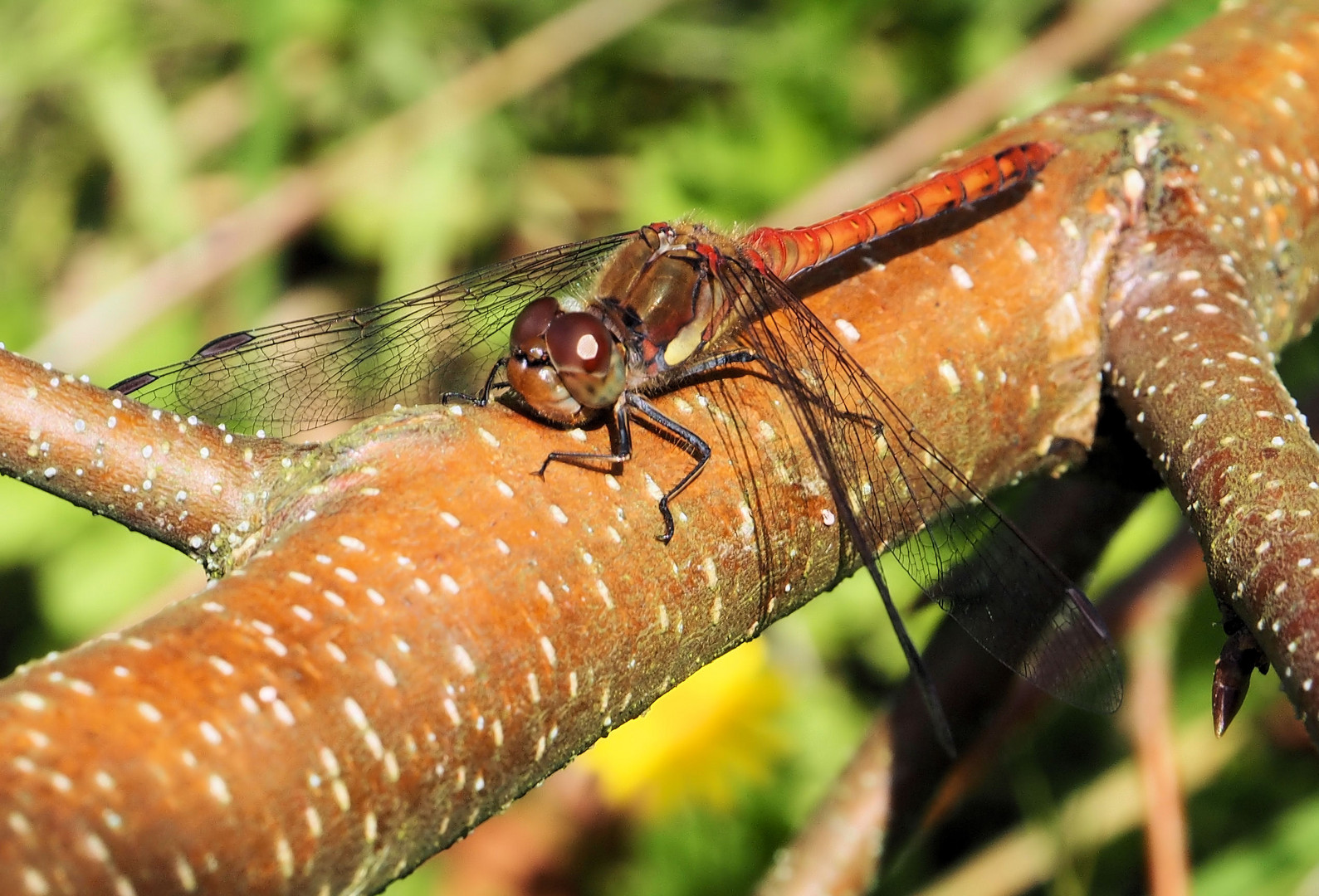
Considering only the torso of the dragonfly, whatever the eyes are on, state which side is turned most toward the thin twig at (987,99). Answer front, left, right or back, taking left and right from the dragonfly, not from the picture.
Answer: back

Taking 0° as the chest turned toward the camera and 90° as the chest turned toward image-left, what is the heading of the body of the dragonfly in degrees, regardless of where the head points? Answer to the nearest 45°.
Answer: approximately 45°
